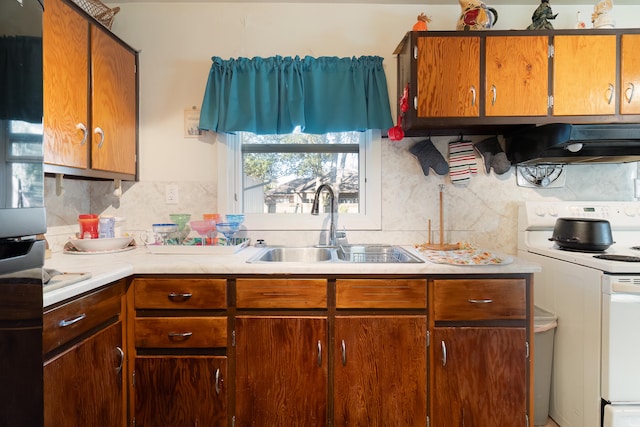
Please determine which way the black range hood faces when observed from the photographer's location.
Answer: facing the viewer and to the right of the viewer

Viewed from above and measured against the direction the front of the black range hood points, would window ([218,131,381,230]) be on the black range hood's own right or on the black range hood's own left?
on the black range hood's own right

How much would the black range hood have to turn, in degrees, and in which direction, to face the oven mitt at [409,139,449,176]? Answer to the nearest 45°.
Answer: approximately 135° to its right

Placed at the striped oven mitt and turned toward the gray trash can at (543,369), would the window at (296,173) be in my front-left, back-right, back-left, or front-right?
back-right

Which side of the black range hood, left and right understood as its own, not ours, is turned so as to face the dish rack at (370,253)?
right

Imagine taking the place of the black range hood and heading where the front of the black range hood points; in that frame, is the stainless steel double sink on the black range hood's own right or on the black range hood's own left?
on the black range hood's own right
